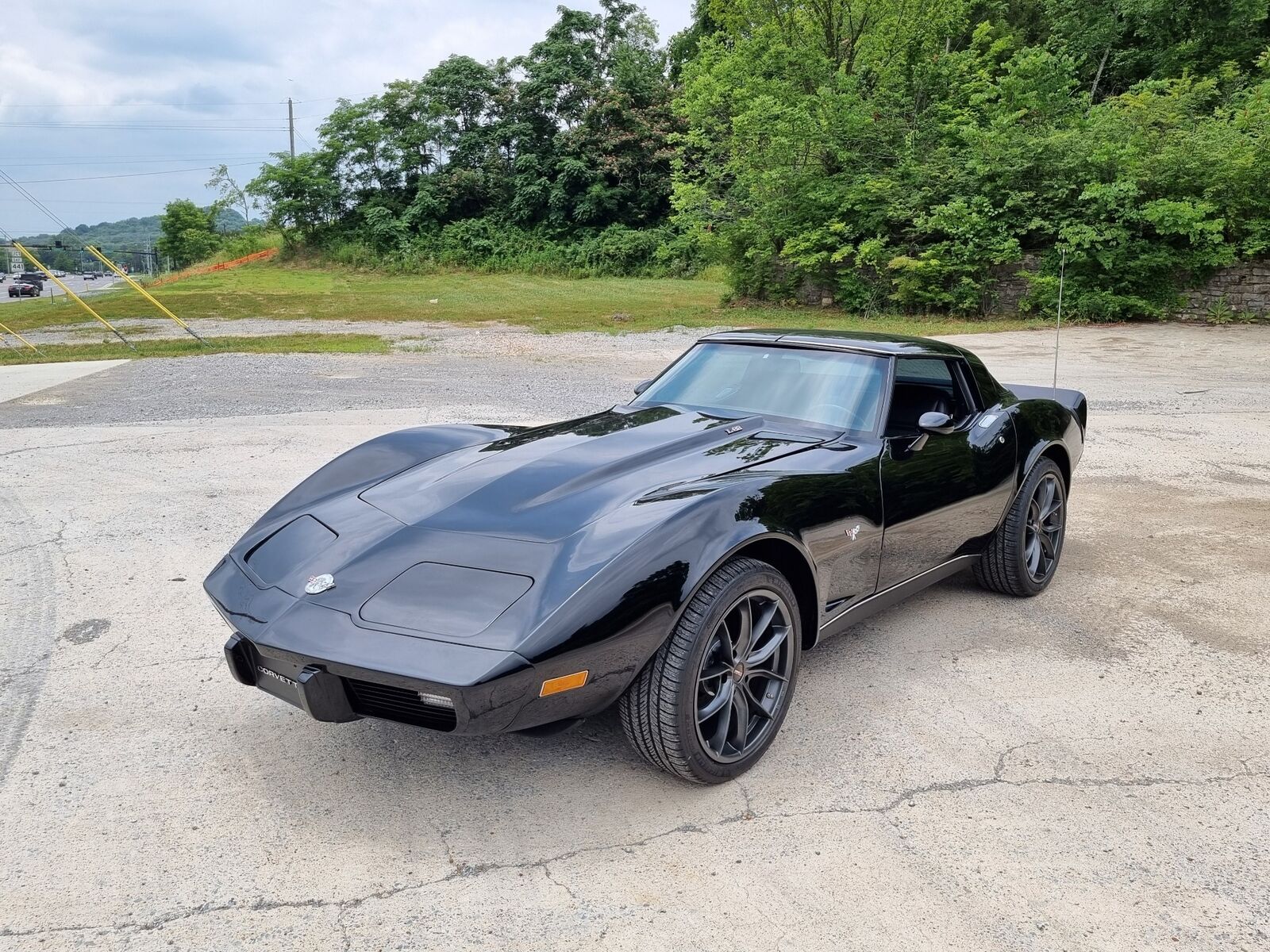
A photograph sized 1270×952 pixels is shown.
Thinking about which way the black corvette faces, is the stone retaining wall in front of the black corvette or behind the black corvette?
behind

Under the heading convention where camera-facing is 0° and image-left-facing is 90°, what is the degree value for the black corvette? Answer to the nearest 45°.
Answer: approximately 45°

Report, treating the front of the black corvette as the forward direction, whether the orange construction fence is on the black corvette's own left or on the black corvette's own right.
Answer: on the black corvette's own right

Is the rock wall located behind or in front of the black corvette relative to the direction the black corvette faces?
behind
